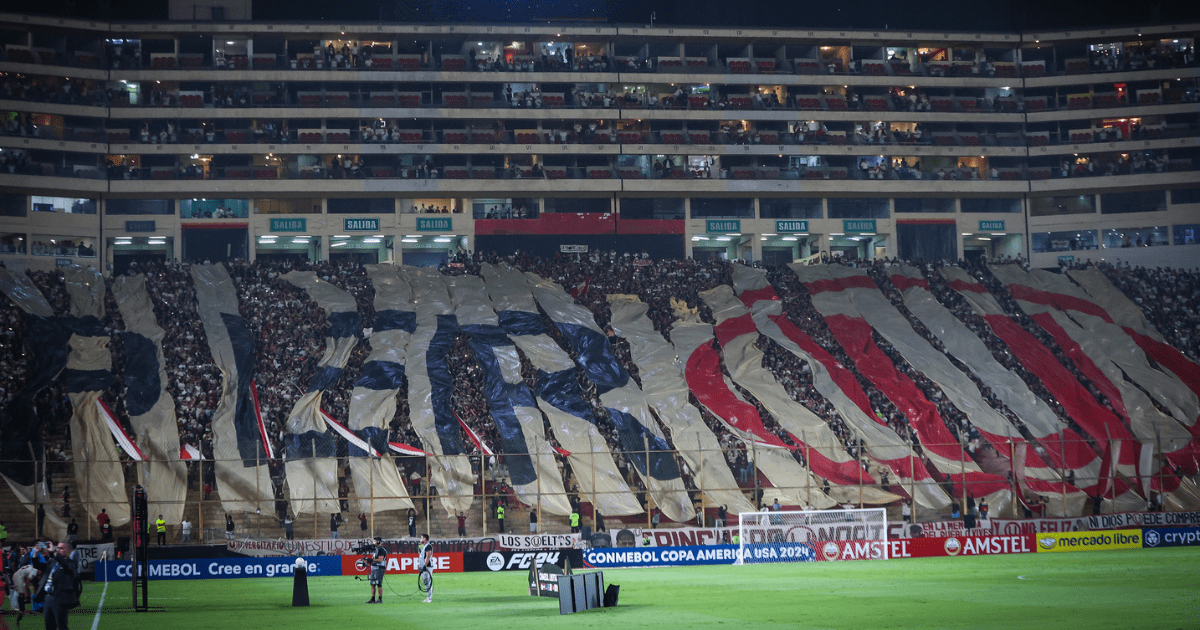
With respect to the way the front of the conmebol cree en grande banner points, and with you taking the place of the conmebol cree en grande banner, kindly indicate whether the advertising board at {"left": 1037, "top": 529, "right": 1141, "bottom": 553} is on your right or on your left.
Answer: on your left

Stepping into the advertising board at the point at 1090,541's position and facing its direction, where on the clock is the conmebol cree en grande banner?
The conmebol cree en grande banner is roughly at 2 o'clock from the advertising board.

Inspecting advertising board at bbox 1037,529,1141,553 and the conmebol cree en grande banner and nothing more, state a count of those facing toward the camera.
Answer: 2

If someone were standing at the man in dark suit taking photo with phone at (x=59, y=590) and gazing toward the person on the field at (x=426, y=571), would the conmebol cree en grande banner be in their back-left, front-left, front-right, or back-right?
front-left

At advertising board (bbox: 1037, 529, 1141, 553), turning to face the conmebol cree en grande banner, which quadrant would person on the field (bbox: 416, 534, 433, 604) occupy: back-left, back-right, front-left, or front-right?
front-left

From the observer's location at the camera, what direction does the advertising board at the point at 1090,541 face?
facing the viewer

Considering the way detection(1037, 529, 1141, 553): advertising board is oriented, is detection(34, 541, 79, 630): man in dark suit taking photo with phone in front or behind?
in front

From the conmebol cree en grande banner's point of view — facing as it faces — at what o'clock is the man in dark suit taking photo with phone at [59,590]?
The man in dark suit taking photo with phone is roughly at 12 o'clock from the conmebol cree en grande banner.
